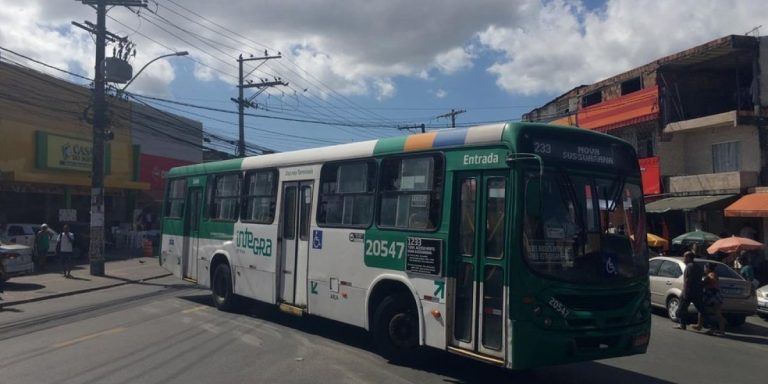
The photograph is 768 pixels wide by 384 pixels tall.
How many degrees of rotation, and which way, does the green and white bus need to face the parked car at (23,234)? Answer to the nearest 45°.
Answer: approximately 180°

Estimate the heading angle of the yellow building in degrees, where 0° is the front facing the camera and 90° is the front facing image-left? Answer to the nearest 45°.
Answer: approximately 315°

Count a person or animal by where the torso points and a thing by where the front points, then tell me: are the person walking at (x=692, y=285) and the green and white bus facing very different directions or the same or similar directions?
very different directions

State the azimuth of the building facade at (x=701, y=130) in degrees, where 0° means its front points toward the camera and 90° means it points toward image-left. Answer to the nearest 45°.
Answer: approximately 45°

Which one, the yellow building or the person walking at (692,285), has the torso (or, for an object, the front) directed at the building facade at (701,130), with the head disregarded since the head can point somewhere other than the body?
the yellow building

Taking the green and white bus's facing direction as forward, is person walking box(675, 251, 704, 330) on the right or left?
on its left

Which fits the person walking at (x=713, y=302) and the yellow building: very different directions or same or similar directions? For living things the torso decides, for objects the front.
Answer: very different directions
